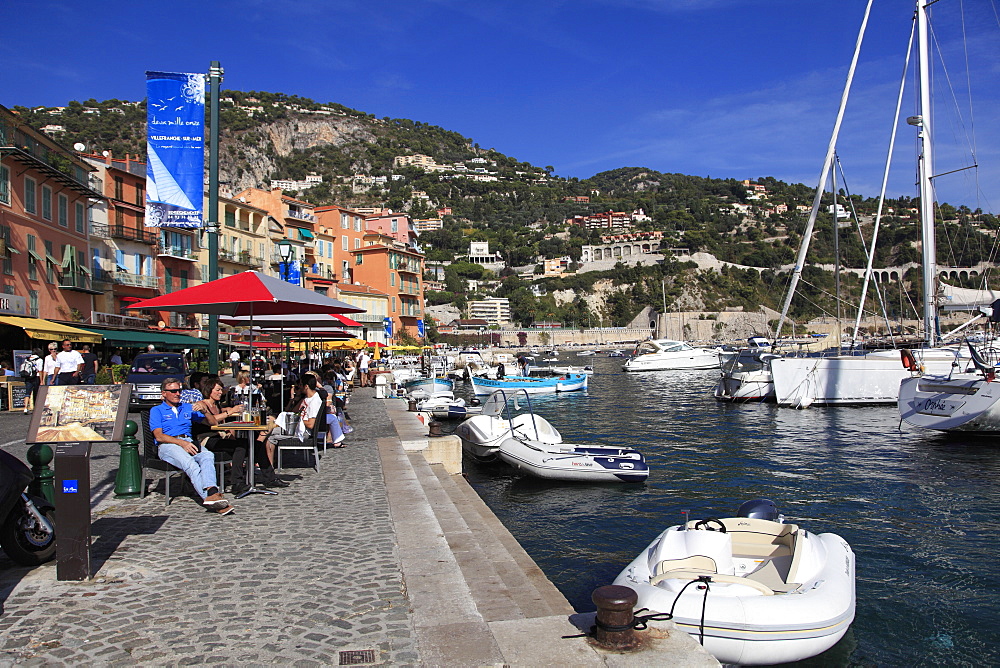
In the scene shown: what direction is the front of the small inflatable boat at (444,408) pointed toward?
to the viewer's left

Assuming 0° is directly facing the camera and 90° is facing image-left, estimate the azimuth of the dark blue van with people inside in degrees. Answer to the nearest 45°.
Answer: approximately 0°

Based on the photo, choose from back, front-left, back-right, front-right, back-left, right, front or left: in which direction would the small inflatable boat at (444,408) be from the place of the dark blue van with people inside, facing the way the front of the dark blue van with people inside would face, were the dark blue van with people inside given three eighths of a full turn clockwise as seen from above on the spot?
back-right

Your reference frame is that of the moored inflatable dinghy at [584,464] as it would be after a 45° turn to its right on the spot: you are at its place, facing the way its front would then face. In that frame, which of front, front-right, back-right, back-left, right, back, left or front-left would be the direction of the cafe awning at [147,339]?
front

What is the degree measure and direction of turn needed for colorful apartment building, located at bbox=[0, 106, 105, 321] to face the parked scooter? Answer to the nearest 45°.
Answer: approximately 45° to its right

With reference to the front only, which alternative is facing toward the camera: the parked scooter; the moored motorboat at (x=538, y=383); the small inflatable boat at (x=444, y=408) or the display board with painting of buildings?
the display board with painting of buildings

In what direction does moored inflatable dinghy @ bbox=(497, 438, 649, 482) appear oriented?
to the viewer's left

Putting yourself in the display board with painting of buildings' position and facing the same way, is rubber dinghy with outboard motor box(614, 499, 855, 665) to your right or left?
on your left

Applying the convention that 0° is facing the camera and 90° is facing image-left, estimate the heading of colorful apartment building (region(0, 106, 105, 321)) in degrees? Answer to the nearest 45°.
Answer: approximately 315°
